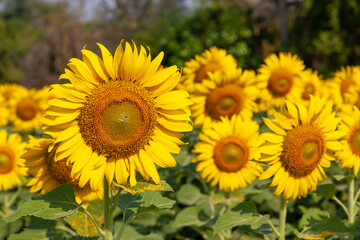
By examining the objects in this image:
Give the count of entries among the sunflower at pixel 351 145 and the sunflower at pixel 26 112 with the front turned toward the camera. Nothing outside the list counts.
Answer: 2

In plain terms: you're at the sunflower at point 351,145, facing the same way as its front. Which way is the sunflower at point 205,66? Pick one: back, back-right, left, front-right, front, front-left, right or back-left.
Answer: back-right

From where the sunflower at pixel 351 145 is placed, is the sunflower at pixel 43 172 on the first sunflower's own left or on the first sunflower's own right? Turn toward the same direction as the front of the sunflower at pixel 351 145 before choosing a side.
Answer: on the first sunflower's own right

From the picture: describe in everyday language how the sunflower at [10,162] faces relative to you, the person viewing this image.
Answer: facing the viewer

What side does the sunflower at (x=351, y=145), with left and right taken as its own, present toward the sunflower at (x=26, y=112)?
right

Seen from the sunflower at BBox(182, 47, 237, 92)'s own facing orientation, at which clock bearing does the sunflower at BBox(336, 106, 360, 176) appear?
the sunflower at BBox(336, 106, 360, 176) is roughly at 11 o'clock from the sunflower at BBox(182, 47, 237, 92).

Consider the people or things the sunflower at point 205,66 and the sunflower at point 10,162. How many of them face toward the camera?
2

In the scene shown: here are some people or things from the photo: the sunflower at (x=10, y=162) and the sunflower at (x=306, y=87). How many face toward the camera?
2

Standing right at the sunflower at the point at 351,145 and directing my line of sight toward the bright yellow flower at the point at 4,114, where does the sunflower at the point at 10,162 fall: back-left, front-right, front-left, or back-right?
front-left

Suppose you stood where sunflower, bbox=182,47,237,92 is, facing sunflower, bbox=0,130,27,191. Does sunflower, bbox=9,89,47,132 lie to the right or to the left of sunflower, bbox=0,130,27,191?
right

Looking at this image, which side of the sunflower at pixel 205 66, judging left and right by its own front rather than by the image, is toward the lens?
front

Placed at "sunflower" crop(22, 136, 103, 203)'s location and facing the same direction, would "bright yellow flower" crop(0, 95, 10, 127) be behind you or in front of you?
behind

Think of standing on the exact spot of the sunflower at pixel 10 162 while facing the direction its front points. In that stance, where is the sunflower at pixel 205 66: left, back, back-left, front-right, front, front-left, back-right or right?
left

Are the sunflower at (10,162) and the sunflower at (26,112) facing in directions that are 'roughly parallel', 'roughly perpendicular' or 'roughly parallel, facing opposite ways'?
roughly parallel

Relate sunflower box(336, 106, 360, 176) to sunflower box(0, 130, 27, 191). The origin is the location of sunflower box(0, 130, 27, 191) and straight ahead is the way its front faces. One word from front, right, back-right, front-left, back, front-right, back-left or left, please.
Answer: front-left

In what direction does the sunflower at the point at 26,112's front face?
toward the camera
